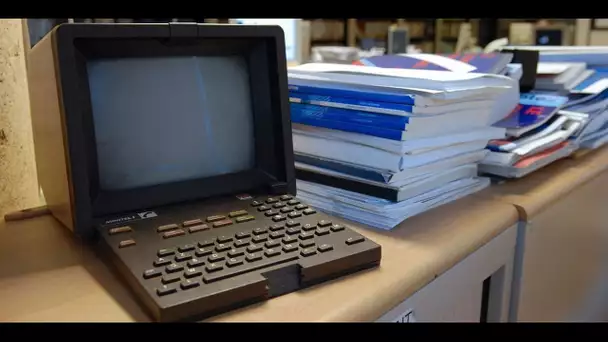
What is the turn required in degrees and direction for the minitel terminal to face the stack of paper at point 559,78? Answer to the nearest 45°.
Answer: approximately 90° to its left

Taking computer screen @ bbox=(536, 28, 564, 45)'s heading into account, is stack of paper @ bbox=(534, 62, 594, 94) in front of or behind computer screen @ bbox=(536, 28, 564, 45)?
in front

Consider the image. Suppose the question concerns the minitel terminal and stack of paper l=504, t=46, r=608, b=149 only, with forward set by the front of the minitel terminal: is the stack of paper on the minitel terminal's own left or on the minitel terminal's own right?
on the minitel terminal's own left

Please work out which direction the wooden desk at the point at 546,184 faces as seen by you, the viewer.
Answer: facing the viewer and to the right of the viewer

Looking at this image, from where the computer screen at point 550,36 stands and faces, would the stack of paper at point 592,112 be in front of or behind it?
in front

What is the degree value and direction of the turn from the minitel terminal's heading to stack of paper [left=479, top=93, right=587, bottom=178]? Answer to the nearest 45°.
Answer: approximately 90° to its left

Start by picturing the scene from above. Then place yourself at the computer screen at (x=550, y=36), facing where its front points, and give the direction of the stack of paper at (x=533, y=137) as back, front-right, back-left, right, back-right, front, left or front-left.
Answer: front

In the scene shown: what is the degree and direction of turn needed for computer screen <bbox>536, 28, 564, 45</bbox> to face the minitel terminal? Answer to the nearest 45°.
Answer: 0° — it already faces it

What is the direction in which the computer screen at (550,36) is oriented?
toward the camera

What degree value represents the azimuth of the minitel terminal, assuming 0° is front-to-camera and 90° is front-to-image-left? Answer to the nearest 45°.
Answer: approximately 315°

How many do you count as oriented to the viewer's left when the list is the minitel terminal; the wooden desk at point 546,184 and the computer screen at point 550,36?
0

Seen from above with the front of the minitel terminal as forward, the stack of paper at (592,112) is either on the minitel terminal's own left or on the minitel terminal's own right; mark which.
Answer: on the minitel terminal's own left

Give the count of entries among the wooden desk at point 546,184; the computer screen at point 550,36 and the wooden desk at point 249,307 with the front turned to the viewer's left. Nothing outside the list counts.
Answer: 0
